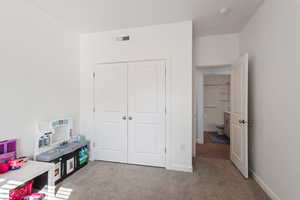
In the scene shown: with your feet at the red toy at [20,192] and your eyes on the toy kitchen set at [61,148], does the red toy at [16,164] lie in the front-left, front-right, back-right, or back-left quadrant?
front-left

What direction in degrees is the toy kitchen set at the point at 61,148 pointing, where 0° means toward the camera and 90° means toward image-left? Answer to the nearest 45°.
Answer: approximately 315°

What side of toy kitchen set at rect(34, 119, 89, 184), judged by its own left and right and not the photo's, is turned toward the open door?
front

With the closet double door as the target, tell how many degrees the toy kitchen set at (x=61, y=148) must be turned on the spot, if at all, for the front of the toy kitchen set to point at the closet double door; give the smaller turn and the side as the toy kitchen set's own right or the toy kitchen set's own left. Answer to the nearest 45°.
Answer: approximately 45° to the toy kitchen set's own left

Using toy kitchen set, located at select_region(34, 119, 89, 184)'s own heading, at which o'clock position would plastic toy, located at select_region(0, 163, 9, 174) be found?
The plastic toy is roughly at 3 o'clock from the toy kitchen set.

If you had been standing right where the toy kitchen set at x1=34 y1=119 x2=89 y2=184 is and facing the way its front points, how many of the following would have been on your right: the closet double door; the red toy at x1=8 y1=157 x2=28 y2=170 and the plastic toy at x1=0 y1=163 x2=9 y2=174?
2

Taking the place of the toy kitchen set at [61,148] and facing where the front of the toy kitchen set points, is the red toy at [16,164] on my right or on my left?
on my right

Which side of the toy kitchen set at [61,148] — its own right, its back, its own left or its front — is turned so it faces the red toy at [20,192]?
right

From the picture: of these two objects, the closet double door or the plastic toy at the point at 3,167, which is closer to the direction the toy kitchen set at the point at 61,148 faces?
the closet double door
